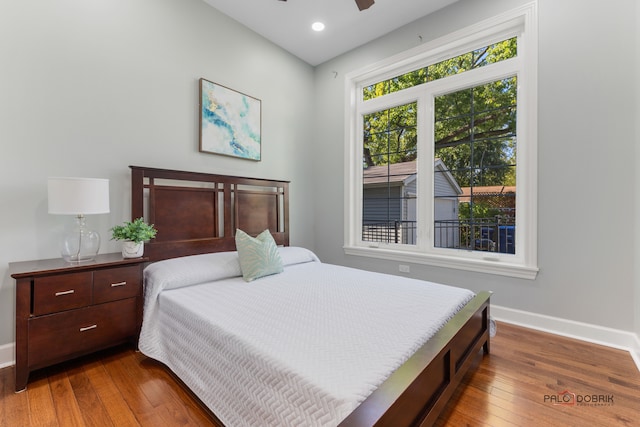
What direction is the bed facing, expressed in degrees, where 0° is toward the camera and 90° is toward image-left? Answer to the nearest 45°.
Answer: approximately 315°

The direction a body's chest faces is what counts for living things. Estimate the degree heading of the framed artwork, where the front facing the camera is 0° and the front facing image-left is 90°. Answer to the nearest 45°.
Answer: approximately 315°

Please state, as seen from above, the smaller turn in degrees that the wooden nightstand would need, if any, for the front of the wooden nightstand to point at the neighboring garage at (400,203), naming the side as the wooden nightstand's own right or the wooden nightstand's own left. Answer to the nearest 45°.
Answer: approximately 45° to the wooden nightstand's own left

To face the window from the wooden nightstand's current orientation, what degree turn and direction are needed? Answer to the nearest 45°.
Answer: approximately 45° to its left
